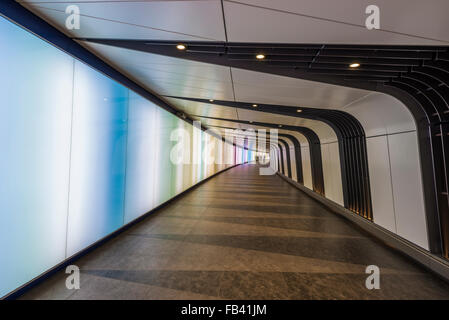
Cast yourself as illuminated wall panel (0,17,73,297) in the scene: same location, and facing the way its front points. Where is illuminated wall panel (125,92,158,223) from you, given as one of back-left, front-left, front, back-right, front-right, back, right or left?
front-left

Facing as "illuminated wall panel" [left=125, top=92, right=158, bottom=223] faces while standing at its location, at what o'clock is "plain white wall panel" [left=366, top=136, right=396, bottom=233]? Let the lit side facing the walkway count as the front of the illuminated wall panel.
The plain white wall panel is roughly at 1 o'clock from the illuminated wall panel.

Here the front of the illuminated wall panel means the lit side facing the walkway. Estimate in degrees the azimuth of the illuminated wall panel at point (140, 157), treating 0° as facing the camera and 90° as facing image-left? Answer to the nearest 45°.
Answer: approximately 270°

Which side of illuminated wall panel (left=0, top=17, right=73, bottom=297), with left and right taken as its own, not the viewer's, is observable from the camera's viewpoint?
right

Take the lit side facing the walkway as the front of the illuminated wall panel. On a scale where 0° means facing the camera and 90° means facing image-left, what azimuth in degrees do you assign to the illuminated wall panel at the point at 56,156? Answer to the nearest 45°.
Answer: approximately 270°
